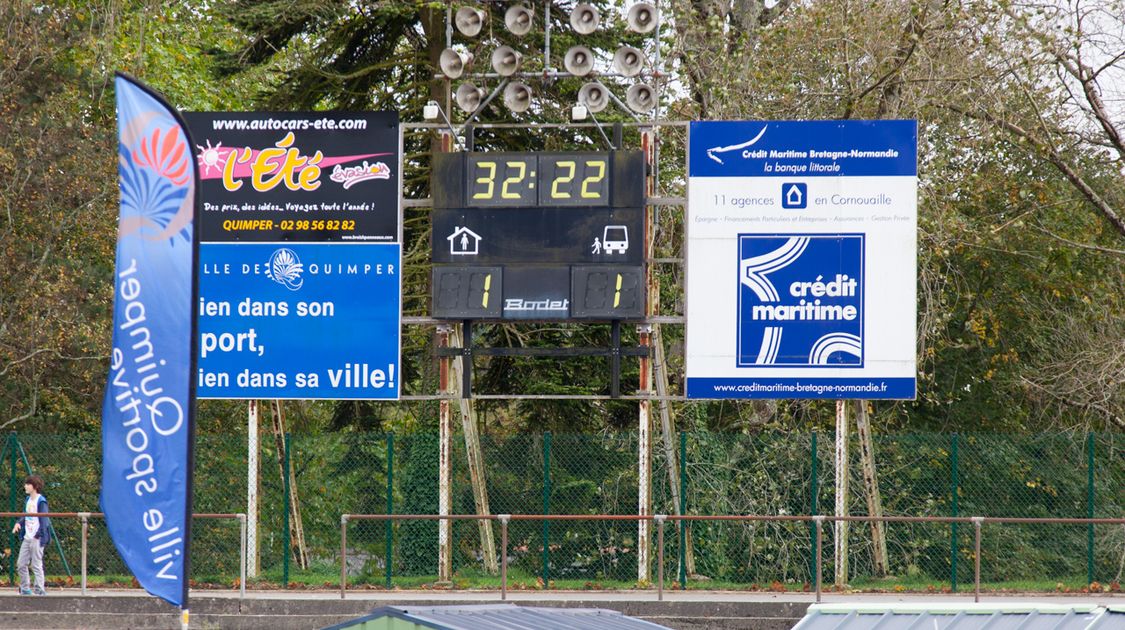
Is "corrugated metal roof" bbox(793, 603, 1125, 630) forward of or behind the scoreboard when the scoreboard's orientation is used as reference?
forward

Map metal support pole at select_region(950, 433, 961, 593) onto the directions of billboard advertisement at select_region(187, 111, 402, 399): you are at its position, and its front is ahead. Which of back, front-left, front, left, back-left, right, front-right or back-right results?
left

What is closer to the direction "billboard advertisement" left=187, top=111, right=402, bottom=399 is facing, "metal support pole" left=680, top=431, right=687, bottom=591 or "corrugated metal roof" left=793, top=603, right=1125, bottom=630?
the corrugated metal roof

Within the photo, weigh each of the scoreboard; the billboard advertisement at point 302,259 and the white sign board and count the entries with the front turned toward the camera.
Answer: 3

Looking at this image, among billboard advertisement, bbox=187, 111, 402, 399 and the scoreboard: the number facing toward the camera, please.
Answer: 2

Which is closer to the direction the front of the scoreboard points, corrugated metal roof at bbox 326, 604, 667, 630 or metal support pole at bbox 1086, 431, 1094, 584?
the corrugated metal roof

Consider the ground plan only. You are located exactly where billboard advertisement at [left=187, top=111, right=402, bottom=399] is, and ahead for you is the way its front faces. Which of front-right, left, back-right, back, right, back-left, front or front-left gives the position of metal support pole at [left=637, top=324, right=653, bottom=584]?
left

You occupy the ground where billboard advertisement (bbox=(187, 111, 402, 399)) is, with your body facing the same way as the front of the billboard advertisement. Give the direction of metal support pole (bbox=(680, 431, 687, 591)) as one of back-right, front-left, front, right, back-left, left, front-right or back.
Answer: left

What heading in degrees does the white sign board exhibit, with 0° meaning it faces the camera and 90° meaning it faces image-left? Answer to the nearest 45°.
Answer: approximately 0°

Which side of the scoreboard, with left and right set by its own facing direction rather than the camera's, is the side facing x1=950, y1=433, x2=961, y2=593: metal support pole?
left
